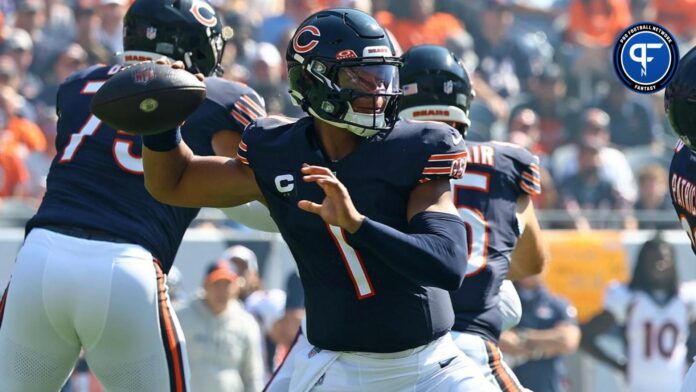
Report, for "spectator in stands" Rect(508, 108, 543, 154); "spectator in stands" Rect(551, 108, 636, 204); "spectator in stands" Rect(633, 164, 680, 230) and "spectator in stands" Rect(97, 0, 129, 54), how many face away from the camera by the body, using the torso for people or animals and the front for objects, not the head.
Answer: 0

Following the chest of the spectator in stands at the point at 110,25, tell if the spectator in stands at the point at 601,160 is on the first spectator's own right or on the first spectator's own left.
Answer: on the first spectator's own left

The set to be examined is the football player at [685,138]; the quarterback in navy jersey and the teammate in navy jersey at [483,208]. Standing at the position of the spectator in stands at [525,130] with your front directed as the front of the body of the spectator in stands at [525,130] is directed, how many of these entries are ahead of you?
3

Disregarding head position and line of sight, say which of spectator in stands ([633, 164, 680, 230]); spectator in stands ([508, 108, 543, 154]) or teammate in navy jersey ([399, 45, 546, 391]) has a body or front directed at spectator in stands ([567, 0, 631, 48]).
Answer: the teammate in navy jersey

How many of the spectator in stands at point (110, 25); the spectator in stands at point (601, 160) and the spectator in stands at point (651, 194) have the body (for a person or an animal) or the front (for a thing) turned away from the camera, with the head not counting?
0

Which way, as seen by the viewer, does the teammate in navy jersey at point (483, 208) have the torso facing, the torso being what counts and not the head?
away from the camera

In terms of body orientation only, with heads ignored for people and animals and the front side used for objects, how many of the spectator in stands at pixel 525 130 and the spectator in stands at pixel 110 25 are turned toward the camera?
2

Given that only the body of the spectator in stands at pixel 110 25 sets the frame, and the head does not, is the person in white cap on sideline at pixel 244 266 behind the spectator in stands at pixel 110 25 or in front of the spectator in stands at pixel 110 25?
in front

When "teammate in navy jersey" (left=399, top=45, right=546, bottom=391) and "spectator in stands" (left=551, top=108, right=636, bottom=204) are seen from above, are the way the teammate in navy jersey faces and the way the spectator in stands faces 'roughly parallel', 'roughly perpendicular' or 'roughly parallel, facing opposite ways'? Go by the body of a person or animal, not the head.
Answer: roughly parallel, facing opposite ways

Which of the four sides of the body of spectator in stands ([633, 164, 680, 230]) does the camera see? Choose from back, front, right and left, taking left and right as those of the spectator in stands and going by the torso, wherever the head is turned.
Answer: front

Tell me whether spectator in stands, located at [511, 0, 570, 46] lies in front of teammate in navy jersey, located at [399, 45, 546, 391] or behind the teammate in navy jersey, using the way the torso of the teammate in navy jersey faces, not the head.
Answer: in front

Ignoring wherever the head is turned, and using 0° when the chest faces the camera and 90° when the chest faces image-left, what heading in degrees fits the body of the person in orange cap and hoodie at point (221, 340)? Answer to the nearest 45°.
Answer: approximately 0°

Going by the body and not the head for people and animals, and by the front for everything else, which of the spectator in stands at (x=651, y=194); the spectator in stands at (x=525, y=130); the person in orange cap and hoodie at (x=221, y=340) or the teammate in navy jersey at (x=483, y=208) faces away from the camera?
the teammate in navy jersey

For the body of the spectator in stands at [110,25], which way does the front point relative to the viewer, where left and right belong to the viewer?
facing the viewer

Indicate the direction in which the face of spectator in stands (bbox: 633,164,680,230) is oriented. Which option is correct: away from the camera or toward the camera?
toward the camera

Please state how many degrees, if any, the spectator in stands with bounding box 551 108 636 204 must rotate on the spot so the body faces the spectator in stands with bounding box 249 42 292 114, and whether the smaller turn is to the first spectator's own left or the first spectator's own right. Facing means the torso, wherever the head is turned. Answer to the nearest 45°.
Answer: approximately 90° to the first spectator's own right

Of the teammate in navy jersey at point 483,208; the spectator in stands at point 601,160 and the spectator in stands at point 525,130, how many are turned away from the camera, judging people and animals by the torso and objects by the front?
1

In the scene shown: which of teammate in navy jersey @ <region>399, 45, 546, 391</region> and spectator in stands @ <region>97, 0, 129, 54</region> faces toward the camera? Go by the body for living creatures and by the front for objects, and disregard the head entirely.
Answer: the spectator in stands
